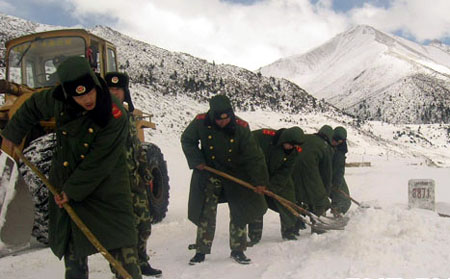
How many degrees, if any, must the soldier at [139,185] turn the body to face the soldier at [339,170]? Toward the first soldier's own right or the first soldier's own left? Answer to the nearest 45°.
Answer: approximately 135° to the first soldier's own left

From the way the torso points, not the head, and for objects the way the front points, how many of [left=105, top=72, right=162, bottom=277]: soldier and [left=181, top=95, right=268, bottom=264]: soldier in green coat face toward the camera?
2

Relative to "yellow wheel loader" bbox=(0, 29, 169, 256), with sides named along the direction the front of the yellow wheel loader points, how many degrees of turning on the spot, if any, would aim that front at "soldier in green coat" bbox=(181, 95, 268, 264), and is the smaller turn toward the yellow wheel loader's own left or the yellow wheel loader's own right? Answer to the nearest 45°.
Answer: approximately 90° to the yellow wheel loader's own left

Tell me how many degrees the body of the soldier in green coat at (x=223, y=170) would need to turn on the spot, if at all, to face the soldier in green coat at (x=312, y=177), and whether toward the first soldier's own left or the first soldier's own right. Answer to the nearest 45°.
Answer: approximately 135° to the first soldier's own left

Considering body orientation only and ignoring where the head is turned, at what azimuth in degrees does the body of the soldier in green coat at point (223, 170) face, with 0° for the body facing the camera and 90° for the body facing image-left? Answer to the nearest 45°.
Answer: approximately 0°

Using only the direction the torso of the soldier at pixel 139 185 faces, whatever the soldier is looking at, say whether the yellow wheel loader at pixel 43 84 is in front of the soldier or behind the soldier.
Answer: behind

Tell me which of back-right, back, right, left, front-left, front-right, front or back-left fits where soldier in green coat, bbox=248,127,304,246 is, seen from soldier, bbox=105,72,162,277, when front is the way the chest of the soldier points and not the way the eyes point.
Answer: back-left
